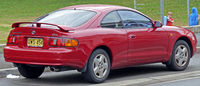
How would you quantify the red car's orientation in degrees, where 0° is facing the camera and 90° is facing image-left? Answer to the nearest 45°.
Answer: approximately 225°
